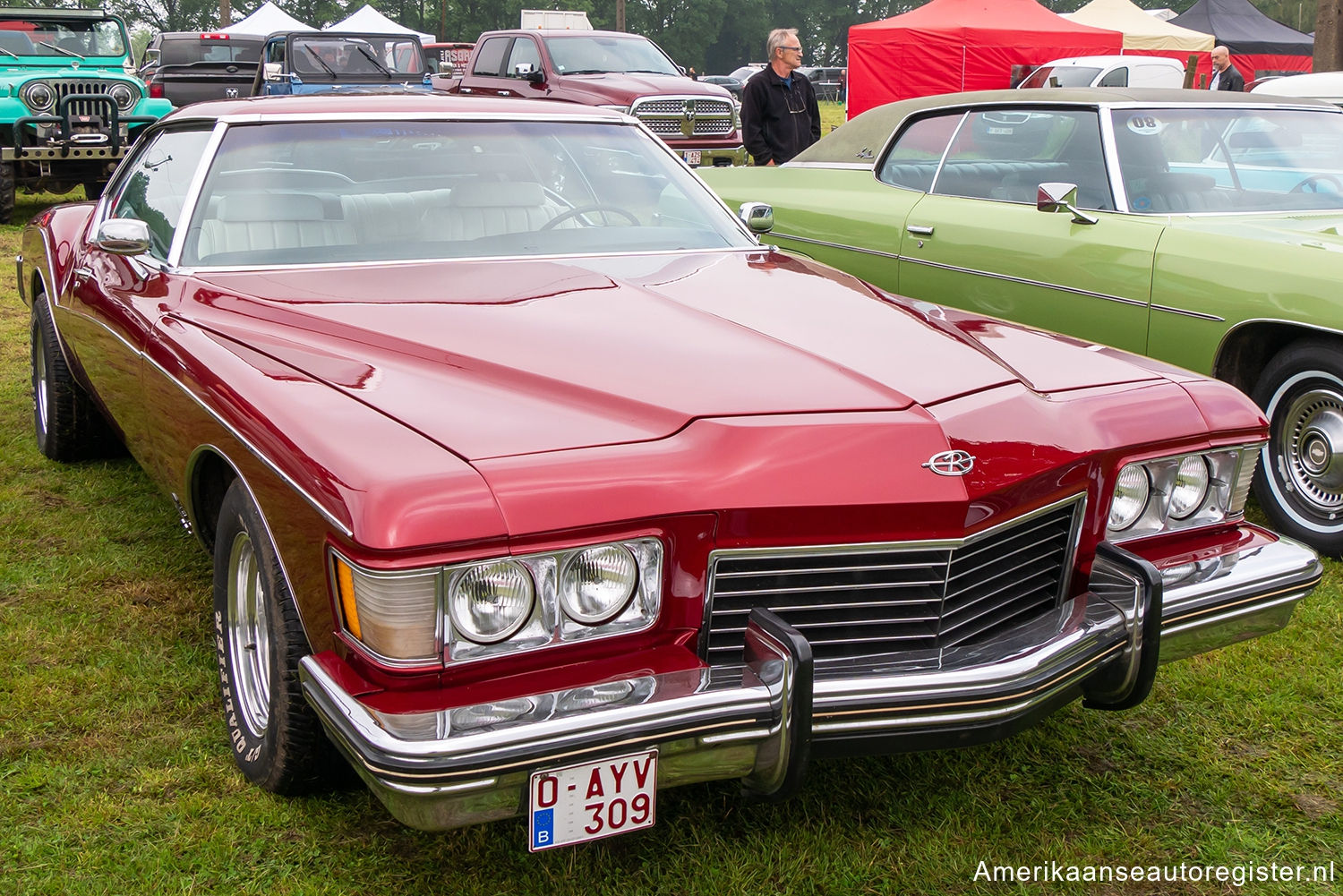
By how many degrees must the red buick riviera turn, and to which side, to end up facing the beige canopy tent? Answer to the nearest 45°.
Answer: approximately 135° to its left

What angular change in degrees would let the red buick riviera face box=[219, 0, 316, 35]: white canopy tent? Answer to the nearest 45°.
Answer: approximately 135° to its left

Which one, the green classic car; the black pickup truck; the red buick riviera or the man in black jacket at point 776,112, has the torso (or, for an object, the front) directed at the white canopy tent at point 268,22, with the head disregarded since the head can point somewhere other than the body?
the black pickup truck

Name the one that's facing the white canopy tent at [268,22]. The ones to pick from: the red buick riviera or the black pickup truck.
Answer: the black pickup truck

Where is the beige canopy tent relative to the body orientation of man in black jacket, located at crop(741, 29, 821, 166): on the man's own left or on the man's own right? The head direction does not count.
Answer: on the man's own left

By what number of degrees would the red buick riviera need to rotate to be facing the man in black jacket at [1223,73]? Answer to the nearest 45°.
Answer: approximately 90° to its left

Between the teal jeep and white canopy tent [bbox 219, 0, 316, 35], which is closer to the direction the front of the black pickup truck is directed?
the white canopy tent

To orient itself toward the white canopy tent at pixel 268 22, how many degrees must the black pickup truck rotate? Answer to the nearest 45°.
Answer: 0° — it already faces it

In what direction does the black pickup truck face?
away from the camera

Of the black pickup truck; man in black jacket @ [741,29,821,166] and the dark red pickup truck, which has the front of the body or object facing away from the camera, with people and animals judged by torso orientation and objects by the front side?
the black pickup truck

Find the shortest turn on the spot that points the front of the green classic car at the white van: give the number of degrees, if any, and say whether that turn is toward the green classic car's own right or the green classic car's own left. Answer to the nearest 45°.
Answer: approximately 135° to the green classic car's own left

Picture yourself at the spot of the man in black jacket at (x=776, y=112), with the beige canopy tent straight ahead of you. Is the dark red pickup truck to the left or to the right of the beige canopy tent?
left

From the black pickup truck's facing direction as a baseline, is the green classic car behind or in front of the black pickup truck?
behind

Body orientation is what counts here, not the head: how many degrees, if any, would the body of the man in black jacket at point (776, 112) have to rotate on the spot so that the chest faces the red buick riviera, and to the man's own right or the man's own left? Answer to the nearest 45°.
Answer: approximately 45° to the man's own right

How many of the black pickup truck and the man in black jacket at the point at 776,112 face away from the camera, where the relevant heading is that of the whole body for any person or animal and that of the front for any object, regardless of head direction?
1

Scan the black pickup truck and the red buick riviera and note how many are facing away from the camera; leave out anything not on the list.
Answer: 1
